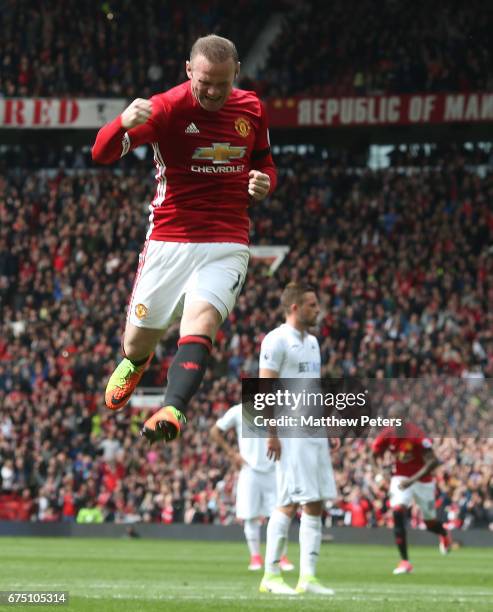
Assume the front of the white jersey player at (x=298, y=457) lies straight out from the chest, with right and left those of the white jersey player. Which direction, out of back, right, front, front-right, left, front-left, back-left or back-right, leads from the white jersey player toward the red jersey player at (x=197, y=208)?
front-right

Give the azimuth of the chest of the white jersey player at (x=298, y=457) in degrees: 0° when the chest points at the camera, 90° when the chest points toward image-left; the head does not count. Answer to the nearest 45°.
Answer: approximately 315°

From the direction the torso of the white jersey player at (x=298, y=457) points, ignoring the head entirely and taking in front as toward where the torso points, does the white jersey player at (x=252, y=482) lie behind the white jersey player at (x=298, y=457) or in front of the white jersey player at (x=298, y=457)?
behind

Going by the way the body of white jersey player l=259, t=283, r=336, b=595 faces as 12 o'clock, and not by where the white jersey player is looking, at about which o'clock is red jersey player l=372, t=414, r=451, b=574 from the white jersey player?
The red jersey player is roughly at 8 o'clock from the white jersey player.

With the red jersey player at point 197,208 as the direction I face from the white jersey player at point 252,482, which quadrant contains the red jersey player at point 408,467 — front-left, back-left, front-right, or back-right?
back-left
